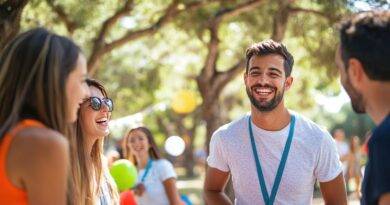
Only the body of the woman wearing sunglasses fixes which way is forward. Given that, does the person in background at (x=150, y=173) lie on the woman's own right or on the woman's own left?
on the woman's own left

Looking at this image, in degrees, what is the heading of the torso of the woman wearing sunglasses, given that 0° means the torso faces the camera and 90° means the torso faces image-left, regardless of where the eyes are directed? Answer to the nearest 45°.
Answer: approximately 315°

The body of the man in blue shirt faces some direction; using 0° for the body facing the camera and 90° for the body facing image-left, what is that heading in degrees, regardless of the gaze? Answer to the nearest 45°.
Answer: approximately 135°

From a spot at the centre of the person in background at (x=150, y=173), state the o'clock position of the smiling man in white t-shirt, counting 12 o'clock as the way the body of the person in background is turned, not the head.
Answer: The smiling man in white t-shirt is roughly at 10 o'clock from the person in background.

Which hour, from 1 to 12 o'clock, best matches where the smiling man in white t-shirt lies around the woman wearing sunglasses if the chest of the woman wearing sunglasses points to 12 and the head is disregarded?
The smiling man in white t-shirt is roughly at 11 o'clock from the woman wearing sunglasses.

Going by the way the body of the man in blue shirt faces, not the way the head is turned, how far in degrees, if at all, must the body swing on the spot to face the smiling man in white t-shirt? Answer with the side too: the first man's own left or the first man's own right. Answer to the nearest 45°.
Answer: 0° — they already face them

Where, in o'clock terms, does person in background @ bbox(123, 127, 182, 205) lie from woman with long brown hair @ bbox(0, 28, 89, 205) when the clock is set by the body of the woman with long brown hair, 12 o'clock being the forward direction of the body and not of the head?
The person in background is roughly at 11 o'clock from the woman with long brown hair.

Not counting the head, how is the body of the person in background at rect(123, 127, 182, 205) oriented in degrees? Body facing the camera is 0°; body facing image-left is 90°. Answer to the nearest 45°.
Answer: approximately 45°

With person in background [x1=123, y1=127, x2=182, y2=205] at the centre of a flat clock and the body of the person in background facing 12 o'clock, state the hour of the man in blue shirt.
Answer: The man in blue shirt is roughly at 10 o'clock from the person in background.

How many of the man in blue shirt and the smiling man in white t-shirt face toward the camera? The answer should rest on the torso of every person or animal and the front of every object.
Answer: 1

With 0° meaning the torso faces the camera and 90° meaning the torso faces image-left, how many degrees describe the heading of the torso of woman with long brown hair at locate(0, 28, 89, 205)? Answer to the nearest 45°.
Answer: approximately 225°
